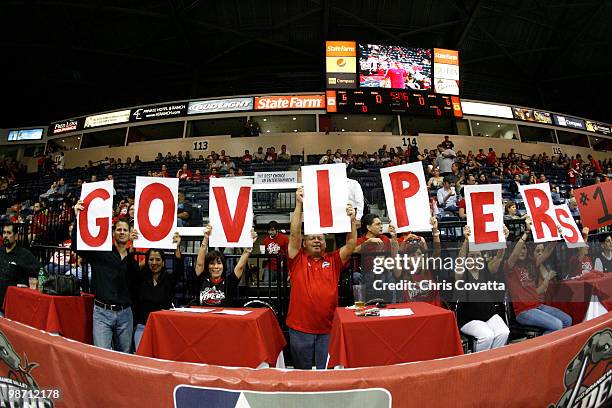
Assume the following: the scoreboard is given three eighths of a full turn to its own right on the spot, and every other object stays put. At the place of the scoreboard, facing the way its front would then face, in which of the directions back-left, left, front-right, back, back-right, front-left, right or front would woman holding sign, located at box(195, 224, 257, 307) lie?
back-left

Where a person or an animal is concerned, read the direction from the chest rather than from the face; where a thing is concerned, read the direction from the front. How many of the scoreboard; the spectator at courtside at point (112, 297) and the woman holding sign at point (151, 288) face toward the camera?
3

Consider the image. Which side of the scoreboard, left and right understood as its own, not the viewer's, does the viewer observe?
front

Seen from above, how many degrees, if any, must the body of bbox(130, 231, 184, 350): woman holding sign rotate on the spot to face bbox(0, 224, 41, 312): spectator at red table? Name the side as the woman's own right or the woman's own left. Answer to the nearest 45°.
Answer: approximately 135° to the woman's own right

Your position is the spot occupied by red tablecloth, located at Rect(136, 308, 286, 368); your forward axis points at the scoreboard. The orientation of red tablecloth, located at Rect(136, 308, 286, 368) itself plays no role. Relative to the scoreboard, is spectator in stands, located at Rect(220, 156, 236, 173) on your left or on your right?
left

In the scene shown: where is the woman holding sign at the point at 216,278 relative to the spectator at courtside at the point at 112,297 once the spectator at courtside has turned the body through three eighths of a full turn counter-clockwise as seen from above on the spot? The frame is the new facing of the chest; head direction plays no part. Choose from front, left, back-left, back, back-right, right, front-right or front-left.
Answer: right

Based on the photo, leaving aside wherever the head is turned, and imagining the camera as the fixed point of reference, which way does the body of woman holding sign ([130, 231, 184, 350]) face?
toward the camera

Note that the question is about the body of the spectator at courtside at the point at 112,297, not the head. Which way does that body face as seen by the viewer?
toward the camera

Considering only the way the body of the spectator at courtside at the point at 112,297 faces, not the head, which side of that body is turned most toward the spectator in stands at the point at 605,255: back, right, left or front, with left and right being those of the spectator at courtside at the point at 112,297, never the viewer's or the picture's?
left

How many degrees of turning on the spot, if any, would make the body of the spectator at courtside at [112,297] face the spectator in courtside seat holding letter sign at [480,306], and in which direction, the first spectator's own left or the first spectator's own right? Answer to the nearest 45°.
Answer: approximately 45° to the first spectator's own left

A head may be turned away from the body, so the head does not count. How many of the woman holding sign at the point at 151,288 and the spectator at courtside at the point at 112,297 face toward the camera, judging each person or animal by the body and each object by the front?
2

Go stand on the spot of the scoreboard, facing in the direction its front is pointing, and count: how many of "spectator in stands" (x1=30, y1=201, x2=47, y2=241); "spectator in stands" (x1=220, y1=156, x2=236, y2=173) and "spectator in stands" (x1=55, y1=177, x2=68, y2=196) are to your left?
0

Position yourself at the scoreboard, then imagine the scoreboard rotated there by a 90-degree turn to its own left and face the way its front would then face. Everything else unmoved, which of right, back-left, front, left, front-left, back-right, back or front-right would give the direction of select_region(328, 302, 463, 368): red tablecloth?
right

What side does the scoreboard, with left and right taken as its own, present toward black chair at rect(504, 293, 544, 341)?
front

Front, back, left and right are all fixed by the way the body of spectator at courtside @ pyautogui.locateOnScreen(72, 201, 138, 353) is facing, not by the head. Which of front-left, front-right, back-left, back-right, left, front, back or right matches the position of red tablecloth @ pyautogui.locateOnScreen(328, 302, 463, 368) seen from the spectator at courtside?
front-left

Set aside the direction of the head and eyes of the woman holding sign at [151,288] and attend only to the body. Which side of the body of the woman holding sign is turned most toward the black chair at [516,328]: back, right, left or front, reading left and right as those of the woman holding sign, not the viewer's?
left

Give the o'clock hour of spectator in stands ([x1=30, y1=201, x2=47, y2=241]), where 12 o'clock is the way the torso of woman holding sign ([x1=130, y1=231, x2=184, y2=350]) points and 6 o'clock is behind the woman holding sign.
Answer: The spectator in stands is roughly at 5 o'clock from the woman holding sign.

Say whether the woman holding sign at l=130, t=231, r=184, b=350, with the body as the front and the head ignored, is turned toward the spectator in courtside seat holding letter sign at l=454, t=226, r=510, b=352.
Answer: no

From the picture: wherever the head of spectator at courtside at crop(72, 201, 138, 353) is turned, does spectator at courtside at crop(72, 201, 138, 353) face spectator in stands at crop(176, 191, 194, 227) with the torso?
no

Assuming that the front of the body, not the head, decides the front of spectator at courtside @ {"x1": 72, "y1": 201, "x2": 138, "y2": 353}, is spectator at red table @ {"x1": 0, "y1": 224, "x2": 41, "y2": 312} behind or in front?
behind
